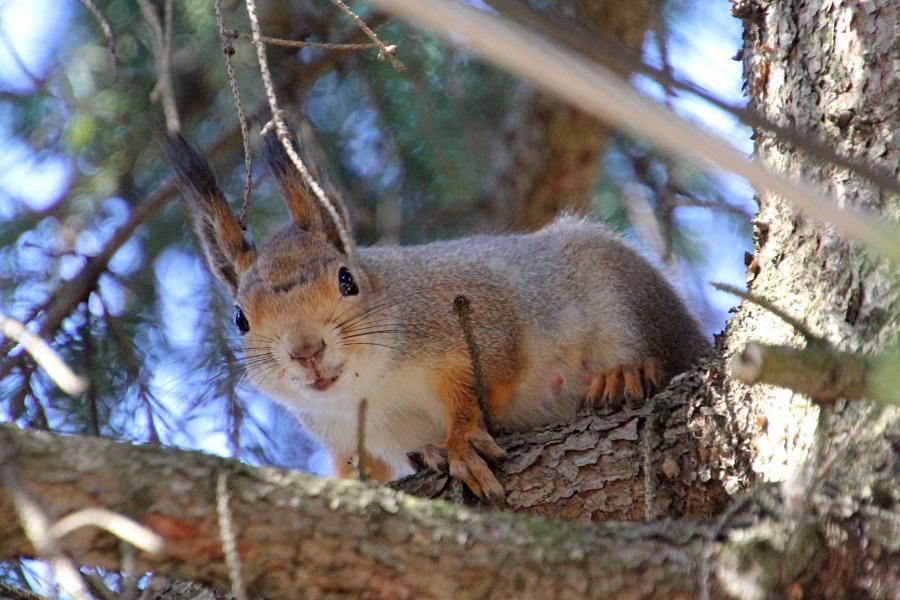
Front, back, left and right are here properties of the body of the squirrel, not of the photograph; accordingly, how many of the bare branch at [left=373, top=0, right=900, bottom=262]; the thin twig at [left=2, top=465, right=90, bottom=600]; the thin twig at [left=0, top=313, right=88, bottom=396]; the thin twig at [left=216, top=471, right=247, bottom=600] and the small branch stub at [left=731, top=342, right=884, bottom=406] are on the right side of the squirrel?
0

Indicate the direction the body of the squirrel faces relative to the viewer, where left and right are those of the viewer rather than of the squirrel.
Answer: facing the viewer and to the left of the viewer

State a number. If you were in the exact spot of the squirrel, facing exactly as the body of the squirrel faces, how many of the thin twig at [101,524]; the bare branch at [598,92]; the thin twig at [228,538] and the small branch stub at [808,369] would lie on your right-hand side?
0

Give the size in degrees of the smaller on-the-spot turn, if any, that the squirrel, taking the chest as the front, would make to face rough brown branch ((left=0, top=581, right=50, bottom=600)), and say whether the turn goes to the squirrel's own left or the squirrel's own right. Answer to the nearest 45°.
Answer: approximately 45° to the squirrel's own left

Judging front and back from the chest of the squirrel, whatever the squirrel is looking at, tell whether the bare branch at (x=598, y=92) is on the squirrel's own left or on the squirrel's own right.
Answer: on the squirrel's own left

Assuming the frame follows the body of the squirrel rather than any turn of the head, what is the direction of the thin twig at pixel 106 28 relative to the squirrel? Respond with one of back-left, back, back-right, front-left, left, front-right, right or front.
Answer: front

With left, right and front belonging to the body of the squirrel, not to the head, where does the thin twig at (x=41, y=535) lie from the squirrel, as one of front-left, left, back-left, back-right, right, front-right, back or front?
front-left

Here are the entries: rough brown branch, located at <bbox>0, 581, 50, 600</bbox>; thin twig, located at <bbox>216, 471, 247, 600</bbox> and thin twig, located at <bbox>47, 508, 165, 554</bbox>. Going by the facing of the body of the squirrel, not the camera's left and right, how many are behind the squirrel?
0

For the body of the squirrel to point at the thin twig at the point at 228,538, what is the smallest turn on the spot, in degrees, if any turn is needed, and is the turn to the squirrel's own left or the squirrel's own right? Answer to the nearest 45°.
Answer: approximately 45° to the squirrel's own left
